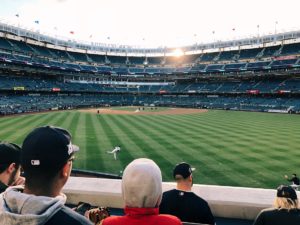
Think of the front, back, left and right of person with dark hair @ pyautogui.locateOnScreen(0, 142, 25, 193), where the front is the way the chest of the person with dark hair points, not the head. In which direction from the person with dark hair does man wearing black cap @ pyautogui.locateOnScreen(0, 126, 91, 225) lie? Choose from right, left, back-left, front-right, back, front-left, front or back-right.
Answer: back-right

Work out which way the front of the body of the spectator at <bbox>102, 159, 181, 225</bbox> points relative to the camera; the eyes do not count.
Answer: away from the camera

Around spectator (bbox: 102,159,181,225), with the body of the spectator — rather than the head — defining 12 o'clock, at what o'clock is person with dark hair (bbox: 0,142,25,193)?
The person with dark hair is roughly at 10 o'clock from the spectator.

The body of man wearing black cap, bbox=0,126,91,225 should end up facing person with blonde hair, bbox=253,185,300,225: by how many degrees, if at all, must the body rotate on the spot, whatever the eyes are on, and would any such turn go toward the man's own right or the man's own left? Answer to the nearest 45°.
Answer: approximately 45° to the man's own right

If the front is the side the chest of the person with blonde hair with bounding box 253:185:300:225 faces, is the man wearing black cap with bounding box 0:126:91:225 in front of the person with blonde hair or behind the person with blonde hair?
behind

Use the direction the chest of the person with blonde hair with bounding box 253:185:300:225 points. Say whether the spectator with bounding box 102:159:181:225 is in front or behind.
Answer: behind

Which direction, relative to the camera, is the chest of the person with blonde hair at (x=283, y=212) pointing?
away from the camera

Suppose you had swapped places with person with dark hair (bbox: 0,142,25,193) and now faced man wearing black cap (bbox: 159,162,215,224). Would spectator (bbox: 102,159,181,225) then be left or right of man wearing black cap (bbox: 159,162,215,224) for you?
right

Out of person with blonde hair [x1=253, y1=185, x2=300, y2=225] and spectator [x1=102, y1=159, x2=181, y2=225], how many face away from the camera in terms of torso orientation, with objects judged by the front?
2

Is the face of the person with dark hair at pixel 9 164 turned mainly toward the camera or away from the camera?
away from the camera

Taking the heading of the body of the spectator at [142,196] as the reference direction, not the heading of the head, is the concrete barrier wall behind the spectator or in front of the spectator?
in front

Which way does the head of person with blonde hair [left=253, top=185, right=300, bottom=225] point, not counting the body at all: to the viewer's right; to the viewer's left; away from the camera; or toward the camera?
away from the camera

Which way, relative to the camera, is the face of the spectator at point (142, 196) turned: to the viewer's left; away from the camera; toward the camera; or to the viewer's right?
away from the camera

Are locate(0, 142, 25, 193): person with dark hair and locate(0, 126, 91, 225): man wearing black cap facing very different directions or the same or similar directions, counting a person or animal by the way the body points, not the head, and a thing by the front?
same or similar directions

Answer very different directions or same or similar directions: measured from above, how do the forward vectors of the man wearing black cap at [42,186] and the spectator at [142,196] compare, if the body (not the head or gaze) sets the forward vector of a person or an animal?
same or similar directions
